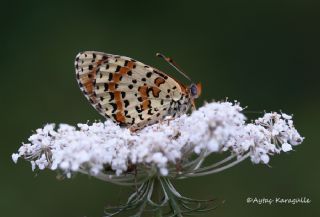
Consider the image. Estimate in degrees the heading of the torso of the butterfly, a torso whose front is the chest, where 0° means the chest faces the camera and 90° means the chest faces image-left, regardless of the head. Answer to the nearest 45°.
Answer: approximately 270°
